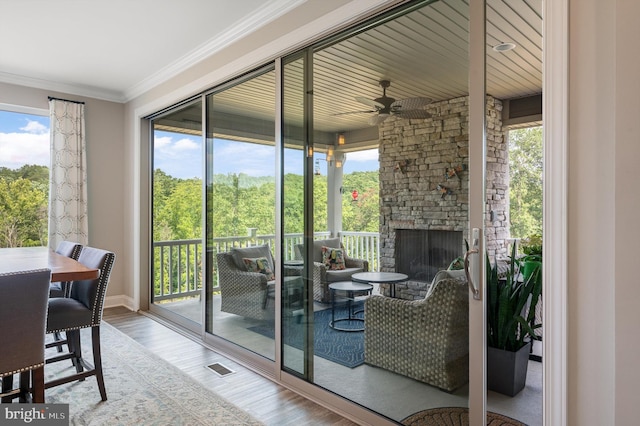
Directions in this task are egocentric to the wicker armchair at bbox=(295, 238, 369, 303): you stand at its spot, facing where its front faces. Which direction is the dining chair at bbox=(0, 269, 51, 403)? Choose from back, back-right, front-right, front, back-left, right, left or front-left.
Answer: right

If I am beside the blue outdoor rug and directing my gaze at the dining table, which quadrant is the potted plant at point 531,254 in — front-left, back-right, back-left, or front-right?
back-left

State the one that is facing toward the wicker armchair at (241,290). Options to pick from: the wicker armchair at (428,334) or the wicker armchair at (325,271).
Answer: the wicker armchair at (428,334)

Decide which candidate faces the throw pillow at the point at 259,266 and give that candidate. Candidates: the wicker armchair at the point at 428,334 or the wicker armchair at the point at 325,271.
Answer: the wicker armchair at the point at 428,334

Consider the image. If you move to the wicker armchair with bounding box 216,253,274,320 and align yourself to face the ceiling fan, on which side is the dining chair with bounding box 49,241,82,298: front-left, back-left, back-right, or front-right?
back-right

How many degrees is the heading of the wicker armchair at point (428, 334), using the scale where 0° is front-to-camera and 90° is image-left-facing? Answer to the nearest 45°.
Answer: approximately 135°

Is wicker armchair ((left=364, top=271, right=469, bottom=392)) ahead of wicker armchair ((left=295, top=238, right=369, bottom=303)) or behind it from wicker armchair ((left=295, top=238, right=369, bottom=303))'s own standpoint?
ahead

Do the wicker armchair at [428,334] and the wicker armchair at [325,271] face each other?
yes

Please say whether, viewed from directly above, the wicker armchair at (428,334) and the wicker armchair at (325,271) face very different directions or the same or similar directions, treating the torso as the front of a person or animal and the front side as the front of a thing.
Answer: very different directions

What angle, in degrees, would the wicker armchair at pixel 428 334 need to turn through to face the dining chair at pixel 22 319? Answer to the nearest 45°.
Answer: approximately 45° to its left
